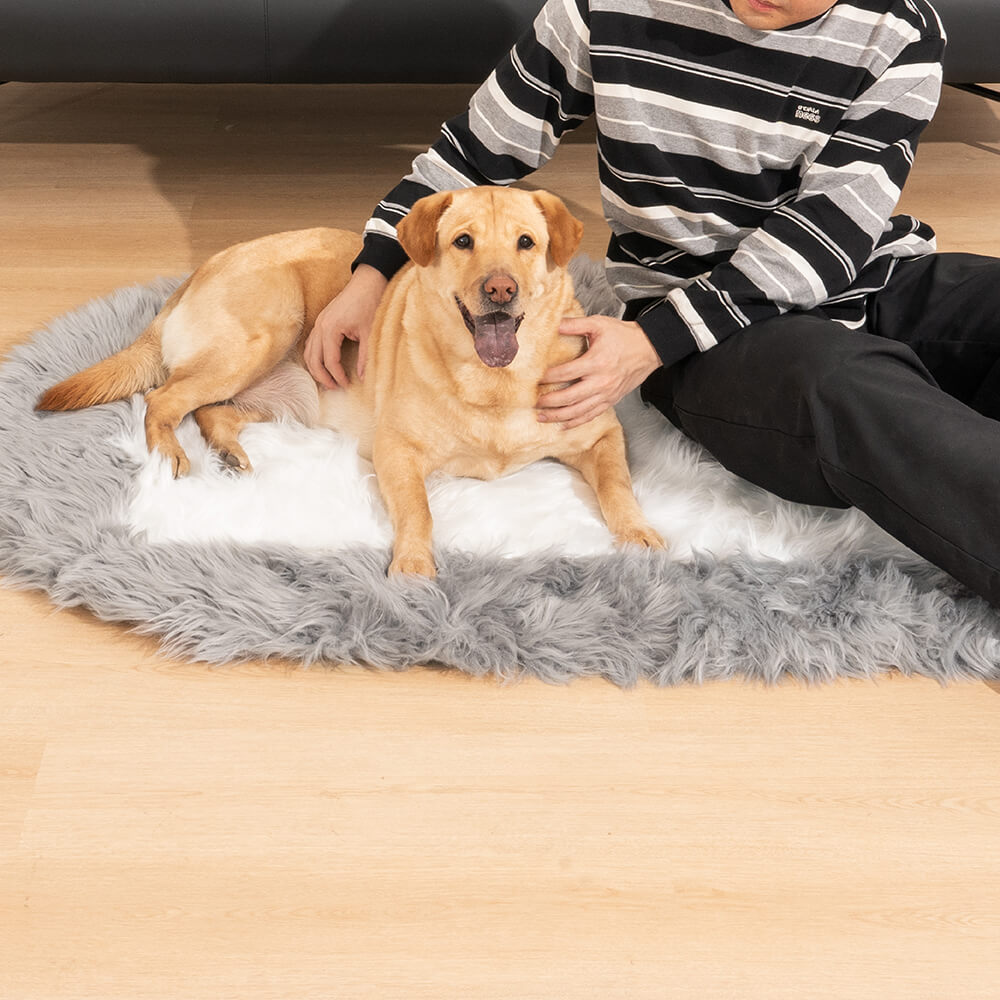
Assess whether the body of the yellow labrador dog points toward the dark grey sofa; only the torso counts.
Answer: no
